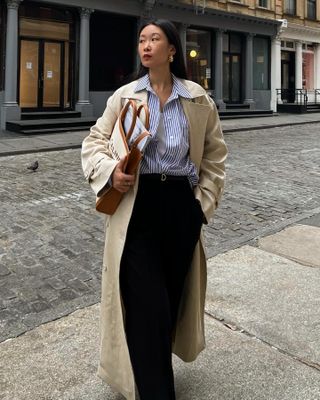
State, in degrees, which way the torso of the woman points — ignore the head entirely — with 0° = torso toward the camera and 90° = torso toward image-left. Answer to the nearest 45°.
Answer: approximately 0°

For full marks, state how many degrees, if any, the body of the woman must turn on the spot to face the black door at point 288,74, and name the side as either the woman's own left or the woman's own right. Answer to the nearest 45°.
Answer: approximately 180°
